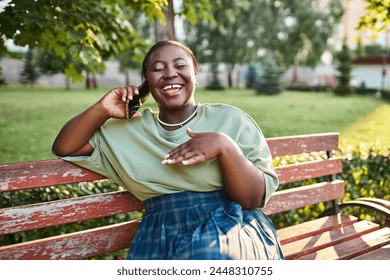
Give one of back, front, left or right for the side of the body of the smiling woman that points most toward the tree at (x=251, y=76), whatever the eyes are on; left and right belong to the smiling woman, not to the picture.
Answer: back

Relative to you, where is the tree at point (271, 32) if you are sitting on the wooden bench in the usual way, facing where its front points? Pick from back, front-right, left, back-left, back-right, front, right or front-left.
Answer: back-left

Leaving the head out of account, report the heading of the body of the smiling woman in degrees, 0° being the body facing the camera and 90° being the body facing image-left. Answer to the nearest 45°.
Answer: approximately 0°

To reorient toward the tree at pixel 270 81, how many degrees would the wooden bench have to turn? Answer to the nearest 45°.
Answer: approximately 135° to its left

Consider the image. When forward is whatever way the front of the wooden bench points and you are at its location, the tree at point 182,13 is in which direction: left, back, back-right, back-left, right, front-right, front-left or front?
back-left

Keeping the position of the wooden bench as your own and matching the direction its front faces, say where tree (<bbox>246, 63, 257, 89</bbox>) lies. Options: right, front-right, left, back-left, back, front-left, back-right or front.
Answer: back-left

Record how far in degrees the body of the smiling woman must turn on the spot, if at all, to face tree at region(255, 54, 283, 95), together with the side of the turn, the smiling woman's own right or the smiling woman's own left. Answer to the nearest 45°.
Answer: approximately 180°

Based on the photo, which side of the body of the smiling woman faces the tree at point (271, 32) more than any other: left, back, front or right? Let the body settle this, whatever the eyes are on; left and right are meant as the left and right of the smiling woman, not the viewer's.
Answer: back

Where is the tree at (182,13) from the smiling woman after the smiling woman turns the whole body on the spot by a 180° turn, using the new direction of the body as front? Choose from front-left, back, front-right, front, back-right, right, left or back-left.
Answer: front
